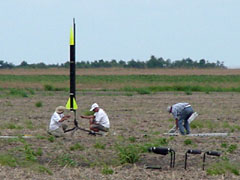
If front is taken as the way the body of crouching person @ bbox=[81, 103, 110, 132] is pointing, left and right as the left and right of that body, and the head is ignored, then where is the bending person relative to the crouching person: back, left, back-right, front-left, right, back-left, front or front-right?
back

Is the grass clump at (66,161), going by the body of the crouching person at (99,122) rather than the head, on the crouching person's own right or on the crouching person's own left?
on the crouching person's own left

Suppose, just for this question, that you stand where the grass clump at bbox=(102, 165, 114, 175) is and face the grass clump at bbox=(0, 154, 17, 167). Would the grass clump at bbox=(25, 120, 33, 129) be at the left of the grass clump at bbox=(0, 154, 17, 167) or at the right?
right

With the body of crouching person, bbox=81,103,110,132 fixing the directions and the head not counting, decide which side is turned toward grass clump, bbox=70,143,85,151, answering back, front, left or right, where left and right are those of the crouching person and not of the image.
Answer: left

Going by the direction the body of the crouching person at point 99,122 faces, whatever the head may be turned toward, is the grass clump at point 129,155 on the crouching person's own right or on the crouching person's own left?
on the crouching person's own left

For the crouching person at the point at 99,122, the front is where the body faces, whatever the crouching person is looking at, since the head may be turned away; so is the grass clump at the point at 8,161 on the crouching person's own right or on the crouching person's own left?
on the crouching person's own left

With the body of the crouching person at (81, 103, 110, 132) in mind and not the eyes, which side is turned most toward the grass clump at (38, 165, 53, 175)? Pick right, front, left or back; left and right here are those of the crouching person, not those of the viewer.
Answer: left

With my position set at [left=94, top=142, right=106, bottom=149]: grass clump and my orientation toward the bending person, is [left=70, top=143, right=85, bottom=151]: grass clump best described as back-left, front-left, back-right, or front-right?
back-left

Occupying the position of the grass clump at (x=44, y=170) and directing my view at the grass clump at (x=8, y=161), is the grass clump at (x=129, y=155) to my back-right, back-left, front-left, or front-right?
back-right

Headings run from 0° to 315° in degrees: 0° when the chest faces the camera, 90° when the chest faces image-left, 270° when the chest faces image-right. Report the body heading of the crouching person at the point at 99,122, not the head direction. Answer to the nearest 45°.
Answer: approximately 90°
